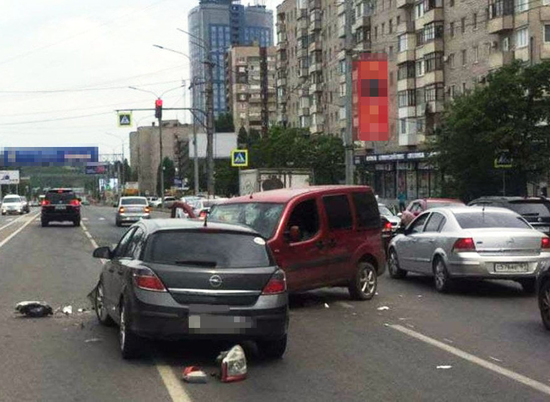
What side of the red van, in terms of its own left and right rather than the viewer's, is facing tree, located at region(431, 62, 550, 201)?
back

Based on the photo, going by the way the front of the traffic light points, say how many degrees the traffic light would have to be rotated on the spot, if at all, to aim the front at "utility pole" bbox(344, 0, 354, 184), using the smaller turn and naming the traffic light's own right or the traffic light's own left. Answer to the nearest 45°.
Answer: approximately 45° to the traffic light's own left

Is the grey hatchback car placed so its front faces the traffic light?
yes

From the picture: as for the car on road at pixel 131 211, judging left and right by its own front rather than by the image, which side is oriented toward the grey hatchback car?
back

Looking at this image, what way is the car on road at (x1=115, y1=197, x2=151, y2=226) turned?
away from the camera
